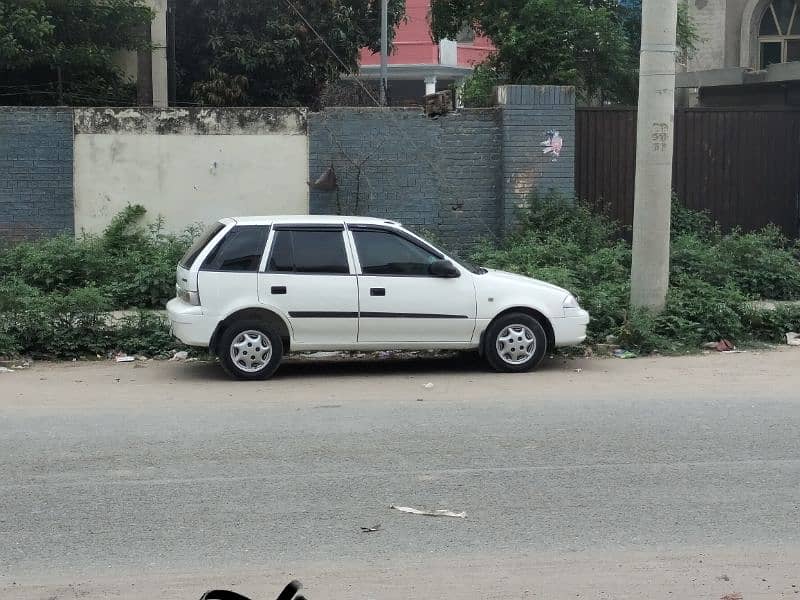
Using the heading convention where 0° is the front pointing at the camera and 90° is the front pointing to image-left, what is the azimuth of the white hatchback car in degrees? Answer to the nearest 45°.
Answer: approximately 270°

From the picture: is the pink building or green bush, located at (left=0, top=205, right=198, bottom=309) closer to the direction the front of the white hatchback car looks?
the pink building

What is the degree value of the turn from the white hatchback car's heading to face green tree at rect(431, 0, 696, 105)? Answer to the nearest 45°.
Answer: approximately 90° to its left

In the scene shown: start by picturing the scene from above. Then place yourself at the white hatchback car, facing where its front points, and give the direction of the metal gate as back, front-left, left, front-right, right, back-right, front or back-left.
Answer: front-left

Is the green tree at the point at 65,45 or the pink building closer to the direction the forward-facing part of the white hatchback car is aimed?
the pink building

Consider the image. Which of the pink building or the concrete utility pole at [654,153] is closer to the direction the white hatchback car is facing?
the concrete utility pole

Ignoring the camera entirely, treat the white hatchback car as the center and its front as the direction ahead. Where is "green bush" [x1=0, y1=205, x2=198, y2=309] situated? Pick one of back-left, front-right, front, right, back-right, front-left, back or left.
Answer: back-left

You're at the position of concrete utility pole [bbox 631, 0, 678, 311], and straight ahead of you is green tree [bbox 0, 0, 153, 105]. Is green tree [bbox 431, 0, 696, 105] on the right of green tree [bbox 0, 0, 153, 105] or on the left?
right

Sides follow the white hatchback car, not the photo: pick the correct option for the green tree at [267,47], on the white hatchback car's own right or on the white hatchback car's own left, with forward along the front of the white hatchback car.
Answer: on the white hatchback car's own left

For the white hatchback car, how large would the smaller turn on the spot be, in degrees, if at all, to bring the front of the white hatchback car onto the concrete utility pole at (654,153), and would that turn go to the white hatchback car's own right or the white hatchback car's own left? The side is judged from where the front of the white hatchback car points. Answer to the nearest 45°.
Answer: approximately 45° to the white hatchback car's own left

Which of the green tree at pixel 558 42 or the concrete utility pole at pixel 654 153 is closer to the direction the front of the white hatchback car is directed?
the concrete utility pole
